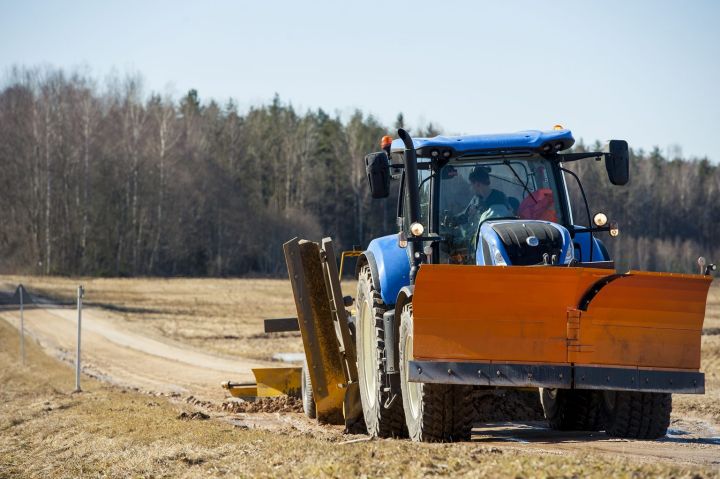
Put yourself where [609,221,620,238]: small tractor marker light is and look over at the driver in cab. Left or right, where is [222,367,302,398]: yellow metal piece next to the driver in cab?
right

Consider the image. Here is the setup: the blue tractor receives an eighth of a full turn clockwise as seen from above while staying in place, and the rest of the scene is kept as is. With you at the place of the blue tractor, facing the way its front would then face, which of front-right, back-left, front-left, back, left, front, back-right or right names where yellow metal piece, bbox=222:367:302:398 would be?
right

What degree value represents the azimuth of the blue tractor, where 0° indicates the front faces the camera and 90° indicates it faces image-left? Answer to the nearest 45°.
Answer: approximately 0°
